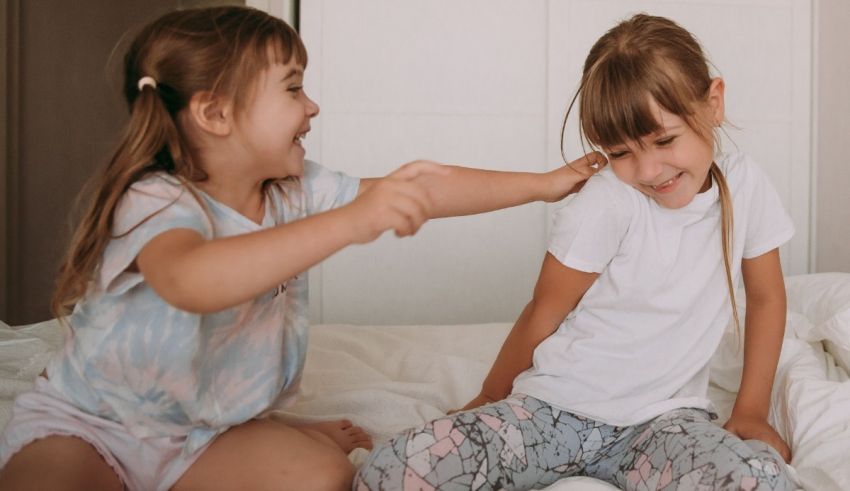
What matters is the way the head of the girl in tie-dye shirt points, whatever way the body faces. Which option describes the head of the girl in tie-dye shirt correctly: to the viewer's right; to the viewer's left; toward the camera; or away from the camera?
to the viewer's right

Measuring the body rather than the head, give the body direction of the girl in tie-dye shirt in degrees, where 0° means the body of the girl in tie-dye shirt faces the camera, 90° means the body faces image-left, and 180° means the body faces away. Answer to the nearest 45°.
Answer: approximately 315°
